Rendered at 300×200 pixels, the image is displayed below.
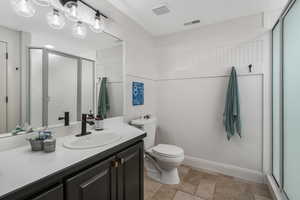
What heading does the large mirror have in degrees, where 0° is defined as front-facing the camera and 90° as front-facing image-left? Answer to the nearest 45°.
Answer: approximately 315°

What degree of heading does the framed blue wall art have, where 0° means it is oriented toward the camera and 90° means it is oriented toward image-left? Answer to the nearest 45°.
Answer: approximately 315°

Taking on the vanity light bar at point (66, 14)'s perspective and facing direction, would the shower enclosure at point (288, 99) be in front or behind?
in front

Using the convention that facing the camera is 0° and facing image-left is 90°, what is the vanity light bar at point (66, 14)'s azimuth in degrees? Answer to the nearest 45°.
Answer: approximately 315°

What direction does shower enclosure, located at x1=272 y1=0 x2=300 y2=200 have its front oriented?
to the viewer's left

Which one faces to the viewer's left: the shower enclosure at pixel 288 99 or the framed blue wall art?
the shower enclosure

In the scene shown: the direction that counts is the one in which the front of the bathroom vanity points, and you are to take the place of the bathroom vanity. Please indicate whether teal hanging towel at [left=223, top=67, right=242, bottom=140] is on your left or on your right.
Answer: on your left

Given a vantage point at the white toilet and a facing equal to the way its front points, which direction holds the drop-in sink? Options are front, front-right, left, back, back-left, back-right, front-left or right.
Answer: right
